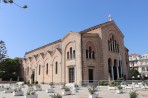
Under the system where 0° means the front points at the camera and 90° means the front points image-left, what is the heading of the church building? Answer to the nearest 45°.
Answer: approximately 315°
